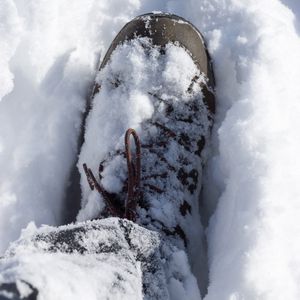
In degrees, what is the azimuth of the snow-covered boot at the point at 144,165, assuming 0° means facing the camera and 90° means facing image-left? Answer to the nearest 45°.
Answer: approximately 180°
